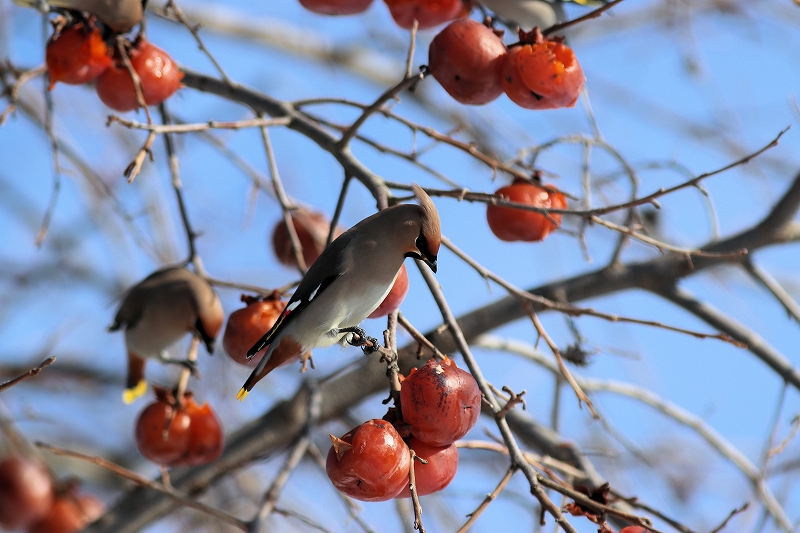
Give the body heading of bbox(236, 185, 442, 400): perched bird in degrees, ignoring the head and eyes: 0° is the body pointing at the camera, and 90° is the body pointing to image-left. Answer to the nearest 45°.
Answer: approximately 270°

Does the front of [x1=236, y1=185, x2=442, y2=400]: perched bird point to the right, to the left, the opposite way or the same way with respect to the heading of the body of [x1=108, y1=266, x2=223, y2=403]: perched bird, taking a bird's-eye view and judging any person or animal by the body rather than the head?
the same way

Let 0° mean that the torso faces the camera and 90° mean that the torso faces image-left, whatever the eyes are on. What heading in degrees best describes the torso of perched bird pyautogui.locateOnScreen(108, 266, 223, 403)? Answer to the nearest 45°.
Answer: approximately 270°

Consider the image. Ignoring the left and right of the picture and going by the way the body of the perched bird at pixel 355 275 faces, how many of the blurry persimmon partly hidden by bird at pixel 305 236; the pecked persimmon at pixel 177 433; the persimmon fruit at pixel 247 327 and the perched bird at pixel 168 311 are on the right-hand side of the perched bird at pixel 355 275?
0

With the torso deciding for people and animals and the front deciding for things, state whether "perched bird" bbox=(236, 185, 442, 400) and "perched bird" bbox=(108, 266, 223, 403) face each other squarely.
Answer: no
